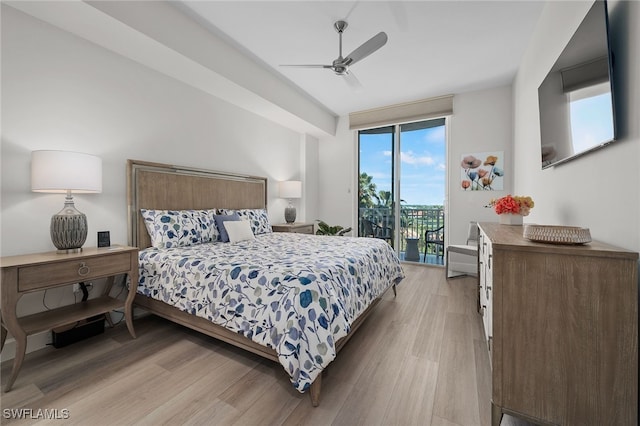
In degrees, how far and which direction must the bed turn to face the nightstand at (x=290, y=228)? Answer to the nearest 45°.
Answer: approximately 135° to its left

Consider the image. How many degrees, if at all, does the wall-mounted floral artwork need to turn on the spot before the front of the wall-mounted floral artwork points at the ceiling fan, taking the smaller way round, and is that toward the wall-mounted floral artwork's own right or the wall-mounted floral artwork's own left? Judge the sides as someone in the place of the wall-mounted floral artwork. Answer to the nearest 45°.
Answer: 0° — it already faces it

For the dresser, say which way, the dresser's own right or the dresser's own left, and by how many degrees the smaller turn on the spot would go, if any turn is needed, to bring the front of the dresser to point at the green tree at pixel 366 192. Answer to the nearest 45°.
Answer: approximately 45° to the dresser's own right

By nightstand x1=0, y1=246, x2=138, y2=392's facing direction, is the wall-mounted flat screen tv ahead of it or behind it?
ahead

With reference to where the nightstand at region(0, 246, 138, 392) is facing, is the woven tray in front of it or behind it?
in front

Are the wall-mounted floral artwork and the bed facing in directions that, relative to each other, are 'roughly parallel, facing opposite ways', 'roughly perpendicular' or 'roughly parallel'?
roughly perpendicular

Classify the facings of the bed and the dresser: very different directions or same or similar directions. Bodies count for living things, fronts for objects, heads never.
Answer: very different directions

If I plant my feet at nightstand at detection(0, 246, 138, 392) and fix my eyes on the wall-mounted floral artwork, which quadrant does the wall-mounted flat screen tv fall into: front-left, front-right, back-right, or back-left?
front-right

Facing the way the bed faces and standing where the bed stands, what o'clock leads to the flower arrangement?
The flower arrangement is roughly at 11 o'clock from the bed.

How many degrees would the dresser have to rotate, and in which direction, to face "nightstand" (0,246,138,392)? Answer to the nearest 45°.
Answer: approximately 45° to its left

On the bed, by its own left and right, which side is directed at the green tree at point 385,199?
left

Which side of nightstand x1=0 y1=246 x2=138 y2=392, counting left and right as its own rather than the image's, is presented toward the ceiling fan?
front

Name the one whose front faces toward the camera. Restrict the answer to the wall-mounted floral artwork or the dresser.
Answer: the wall-mounted floral artwork

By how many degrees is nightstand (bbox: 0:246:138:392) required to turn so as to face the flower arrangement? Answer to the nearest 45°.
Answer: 0° — it already faces it

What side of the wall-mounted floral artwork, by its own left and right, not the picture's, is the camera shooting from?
front

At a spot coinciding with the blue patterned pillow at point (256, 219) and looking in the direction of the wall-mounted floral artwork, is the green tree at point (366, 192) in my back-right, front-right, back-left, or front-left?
front-left

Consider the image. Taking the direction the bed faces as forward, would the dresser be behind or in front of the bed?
in front

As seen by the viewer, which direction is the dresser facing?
to the viewer's left

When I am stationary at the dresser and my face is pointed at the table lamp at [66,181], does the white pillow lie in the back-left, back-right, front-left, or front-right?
front-right
